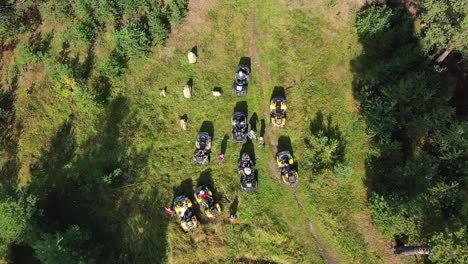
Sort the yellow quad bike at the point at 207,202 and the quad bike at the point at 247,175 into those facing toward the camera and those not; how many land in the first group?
0

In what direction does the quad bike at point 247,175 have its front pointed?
away from the camera

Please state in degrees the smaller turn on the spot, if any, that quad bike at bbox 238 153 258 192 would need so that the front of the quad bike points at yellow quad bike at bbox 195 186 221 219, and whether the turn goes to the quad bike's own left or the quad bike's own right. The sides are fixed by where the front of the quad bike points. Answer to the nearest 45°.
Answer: approximately 90° to the quad bike's own left

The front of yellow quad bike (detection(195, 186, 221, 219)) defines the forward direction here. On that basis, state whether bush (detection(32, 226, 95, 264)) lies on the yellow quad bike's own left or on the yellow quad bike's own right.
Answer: on the yellow quad bike's own left

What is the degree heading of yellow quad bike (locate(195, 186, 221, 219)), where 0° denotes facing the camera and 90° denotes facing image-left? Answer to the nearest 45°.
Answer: approximately 135°

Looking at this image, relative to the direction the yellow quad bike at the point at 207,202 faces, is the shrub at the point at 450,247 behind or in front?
behind

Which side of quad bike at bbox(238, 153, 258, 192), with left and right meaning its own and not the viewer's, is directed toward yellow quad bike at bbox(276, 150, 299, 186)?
right

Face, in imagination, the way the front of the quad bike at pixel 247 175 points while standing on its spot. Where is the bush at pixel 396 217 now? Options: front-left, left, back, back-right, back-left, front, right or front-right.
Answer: right
